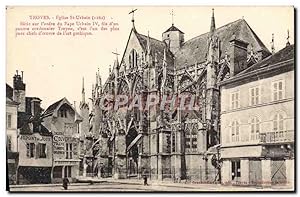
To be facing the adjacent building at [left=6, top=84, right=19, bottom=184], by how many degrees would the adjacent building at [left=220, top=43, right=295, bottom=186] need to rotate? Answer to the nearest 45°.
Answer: approximately 45° to its right

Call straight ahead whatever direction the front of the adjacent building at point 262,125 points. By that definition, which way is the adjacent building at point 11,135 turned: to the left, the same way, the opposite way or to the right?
to the left

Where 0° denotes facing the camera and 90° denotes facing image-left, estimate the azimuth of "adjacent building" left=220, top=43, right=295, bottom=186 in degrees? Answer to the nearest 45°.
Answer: approximately 45°

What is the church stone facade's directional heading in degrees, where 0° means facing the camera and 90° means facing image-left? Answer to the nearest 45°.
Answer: approximately 45°

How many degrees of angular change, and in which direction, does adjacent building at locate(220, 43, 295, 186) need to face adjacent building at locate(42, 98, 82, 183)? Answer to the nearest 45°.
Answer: approximately 45° to its right

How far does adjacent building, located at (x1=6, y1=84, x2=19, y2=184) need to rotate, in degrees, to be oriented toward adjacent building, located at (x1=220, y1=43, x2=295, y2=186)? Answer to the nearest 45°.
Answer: approximately 45° to its left
